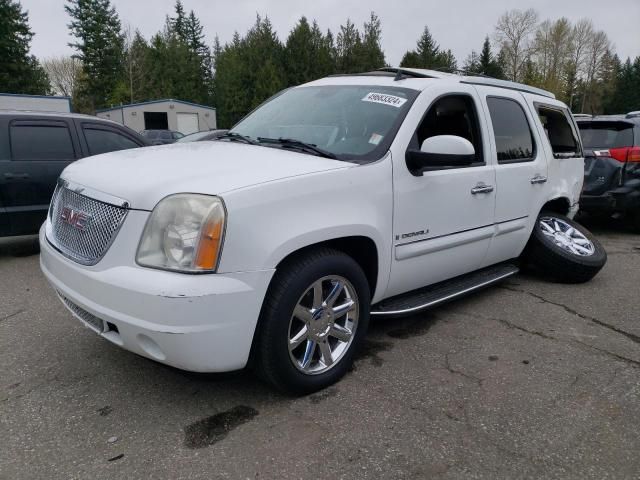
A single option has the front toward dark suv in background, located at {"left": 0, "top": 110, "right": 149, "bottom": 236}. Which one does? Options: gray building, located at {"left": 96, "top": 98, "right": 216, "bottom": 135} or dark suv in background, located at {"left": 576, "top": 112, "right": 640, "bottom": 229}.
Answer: the gray building

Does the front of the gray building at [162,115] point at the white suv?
yes

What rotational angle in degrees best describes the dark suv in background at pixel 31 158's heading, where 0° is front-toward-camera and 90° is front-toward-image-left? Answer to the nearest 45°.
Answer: approximately 270°

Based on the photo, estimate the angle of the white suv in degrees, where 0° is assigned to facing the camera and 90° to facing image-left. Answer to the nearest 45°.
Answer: approximately 45°

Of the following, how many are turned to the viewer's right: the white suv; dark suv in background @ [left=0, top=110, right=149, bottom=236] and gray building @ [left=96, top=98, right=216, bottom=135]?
1

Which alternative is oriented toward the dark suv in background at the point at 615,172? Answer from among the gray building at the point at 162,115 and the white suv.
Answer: the gray building

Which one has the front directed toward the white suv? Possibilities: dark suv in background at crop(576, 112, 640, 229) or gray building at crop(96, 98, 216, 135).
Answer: the gray building

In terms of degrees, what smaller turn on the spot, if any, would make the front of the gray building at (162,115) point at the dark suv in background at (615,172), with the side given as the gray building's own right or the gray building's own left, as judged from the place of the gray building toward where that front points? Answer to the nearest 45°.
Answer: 0° — it already faces it

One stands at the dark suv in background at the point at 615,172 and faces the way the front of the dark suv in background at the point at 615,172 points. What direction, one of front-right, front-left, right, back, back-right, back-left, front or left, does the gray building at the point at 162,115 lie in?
left

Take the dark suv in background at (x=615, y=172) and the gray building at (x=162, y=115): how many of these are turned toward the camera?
1
